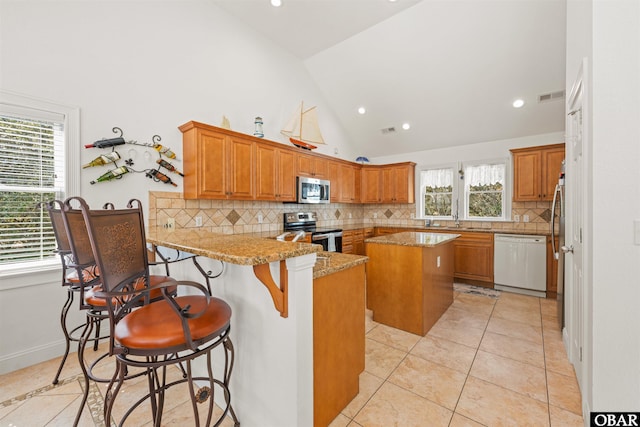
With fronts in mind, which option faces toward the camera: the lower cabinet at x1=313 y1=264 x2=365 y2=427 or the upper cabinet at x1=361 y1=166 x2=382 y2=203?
the upper cabinet

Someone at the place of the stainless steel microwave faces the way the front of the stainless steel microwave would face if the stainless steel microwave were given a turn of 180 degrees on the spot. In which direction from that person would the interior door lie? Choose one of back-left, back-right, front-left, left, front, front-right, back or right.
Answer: back

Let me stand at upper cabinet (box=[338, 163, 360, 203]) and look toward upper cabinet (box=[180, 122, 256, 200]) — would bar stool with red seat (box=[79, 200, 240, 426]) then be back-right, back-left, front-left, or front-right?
front-left

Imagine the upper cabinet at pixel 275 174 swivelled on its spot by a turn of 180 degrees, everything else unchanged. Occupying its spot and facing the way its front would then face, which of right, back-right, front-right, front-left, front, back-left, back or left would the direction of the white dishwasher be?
back-right

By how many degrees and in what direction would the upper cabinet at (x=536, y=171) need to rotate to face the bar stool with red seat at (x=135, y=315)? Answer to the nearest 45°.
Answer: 0° — it already faces it

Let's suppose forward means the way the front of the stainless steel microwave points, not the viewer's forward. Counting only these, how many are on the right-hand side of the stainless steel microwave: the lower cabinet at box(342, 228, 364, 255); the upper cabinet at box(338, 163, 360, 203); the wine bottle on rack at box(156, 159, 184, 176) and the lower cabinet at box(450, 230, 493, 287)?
1

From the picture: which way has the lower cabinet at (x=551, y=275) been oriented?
toward the camera

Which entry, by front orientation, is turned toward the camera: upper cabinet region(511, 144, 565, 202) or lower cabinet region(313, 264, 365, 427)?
the upper cabinet

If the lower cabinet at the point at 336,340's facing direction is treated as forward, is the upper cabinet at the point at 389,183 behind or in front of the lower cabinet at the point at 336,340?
in front

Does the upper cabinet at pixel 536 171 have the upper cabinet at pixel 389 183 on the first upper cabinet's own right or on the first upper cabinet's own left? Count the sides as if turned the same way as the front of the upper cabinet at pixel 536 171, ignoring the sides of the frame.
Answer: on the first upper cabinet's own right

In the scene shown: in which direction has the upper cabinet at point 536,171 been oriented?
toward the camera

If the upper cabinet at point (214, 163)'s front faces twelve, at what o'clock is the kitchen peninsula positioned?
The kitchen peninsula is roughly at 1 o'clock from the upper cabinet.

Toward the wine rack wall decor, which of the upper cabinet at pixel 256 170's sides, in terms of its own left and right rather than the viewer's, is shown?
right

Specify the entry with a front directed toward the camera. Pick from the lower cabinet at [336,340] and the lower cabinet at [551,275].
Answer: the lower cabinet at [551,275]
